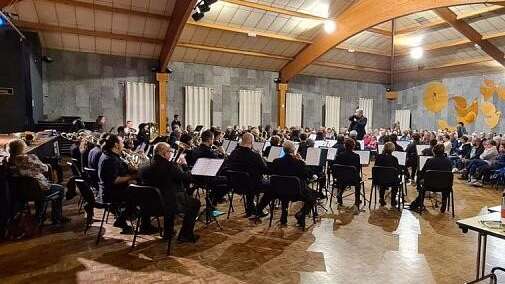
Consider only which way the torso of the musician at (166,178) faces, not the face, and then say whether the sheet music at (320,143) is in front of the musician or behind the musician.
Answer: in front

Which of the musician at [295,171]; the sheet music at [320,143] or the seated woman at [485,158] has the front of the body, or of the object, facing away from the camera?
the musician

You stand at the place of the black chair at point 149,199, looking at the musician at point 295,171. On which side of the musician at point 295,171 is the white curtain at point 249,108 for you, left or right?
left

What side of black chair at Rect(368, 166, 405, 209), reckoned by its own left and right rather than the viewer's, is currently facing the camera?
back

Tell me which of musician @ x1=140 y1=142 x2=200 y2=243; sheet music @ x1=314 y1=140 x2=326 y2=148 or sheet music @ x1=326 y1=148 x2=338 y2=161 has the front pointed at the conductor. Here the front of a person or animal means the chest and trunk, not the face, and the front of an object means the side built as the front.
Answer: the musician

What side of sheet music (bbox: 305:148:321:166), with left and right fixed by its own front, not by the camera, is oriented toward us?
front

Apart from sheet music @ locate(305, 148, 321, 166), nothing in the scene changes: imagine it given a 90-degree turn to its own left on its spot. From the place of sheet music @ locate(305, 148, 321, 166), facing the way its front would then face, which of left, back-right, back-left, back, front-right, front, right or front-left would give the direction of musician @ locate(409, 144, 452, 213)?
front

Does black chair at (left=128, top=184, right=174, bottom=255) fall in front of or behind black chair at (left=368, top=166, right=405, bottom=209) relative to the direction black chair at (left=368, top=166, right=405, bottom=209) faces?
behind

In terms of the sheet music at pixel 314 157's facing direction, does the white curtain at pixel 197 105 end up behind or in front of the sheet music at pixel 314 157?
behind

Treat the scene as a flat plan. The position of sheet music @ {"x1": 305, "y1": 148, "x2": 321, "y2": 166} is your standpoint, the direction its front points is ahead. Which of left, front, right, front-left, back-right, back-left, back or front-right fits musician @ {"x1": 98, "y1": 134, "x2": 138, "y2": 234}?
front-right

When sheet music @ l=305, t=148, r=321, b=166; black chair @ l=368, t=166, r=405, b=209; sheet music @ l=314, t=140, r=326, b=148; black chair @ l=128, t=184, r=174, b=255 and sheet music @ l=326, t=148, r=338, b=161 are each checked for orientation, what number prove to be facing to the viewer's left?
0

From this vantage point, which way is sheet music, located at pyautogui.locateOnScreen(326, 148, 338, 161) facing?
toward the camera

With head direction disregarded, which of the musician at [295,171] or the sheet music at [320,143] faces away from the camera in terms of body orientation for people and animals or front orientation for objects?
the musician

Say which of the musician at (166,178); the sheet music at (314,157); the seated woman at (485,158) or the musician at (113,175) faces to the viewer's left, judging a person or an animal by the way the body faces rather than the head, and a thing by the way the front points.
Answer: the seated woman

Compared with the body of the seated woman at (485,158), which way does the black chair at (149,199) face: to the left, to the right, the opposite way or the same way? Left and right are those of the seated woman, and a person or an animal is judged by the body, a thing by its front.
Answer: to the right

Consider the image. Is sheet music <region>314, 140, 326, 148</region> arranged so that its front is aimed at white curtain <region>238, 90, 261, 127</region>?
no

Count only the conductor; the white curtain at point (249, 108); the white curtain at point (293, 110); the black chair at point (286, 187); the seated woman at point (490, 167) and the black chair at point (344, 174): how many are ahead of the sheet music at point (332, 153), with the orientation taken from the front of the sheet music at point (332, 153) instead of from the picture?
2

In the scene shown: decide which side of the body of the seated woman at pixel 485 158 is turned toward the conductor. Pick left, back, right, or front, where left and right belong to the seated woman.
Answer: front

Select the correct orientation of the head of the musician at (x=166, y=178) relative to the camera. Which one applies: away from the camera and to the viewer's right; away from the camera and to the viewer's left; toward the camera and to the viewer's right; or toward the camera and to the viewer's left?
away from the camera and to the viewer's right

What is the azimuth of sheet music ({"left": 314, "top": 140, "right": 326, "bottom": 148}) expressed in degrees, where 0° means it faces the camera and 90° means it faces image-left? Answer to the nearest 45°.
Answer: approximately 0°
